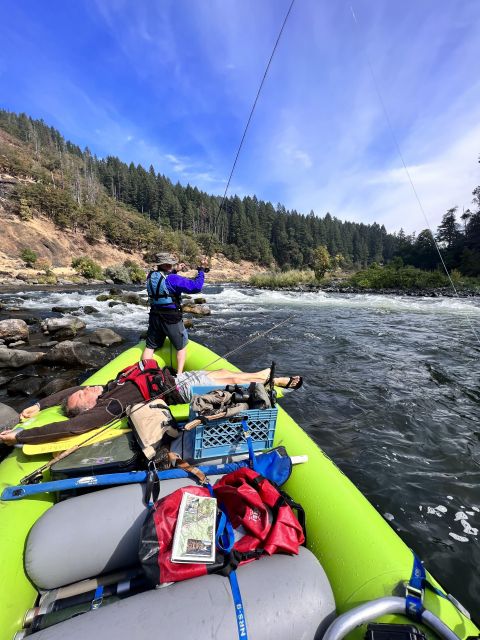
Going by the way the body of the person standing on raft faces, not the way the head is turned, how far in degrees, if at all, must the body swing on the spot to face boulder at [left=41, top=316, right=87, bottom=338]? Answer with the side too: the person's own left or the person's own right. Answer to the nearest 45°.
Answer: approximately 90° to the person's own left

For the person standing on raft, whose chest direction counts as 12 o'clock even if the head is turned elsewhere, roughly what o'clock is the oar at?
The oar is roughly at 5 o'clock from the person standing on raft.

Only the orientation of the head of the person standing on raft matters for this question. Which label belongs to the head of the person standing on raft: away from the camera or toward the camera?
away from the camera

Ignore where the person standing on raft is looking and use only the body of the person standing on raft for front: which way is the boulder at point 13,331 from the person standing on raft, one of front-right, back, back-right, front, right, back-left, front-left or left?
left

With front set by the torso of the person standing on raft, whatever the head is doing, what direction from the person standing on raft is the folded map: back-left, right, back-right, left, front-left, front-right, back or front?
back-right

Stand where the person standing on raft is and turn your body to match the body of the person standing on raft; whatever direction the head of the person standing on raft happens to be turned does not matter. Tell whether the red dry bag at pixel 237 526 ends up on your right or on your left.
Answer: on your right

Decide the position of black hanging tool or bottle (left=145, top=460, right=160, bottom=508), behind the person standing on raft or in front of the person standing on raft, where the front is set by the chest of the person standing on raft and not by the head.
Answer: behind

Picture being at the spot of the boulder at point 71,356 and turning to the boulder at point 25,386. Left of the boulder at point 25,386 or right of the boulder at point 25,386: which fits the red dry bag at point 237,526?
left

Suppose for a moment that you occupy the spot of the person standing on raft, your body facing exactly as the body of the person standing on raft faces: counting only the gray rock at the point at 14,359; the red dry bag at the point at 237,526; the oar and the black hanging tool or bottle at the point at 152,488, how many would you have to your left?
1

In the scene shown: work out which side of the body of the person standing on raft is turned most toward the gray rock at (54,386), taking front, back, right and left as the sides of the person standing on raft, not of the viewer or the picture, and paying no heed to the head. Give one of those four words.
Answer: left

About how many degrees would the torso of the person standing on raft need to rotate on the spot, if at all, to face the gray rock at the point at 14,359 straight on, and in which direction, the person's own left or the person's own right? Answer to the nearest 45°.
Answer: approximately 90° to the person's own left

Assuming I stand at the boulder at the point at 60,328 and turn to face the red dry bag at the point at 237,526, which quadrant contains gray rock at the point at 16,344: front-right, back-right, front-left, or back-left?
front-right

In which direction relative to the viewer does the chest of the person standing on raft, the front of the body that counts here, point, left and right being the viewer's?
facing away from the viewer and to the right of the viewer

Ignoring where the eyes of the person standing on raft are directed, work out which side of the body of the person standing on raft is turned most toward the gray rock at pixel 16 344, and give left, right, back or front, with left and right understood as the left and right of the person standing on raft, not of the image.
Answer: left

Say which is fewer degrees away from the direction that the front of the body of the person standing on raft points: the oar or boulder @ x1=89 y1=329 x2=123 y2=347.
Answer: the boulder

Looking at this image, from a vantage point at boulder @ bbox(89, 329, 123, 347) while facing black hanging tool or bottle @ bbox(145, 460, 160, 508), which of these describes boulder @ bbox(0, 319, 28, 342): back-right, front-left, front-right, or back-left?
back-right
